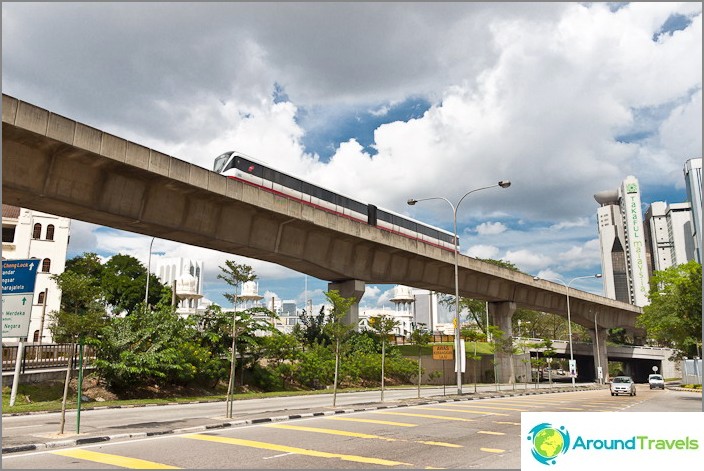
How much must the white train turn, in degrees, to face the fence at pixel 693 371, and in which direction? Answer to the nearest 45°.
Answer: approximately 135° to its left

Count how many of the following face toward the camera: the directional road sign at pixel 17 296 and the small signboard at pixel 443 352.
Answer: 2

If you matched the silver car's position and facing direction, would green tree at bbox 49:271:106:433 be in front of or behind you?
in front

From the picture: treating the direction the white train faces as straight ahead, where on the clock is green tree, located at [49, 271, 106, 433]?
The green tree is roughly at 11 o'clock from the white train.

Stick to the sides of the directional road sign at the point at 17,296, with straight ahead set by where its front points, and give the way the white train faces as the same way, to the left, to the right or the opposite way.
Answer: to the right

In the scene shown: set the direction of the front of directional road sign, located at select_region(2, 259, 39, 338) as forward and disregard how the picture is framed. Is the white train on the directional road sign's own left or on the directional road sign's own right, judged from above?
on the directional road sign's own left

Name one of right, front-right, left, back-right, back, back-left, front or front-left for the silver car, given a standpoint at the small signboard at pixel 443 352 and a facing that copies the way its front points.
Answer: back-left

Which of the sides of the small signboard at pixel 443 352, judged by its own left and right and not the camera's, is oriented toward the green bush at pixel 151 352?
right

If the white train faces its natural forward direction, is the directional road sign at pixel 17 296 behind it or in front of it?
in front

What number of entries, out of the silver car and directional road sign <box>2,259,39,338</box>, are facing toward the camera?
2

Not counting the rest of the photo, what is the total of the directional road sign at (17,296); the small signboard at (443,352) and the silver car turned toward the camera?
3

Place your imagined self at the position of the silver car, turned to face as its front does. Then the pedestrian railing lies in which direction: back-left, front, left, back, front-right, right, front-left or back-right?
front-right

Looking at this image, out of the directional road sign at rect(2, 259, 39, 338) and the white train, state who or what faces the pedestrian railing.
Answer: the white train

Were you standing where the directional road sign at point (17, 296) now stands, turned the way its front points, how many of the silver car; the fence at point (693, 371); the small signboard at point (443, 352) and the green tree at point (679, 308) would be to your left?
4
